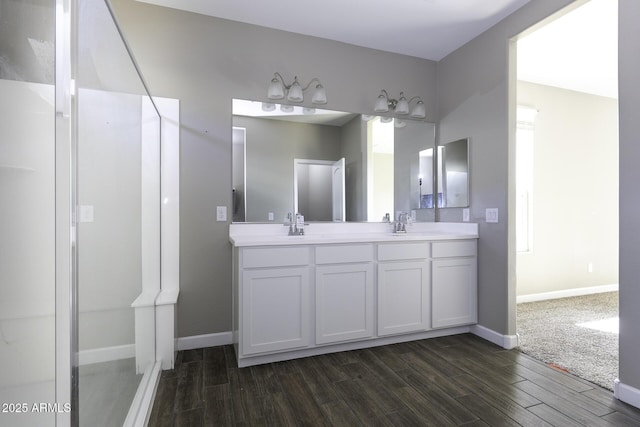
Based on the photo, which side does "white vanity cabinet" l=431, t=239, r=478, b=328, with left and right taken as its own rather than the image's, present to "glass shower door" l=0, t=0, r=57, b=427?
right

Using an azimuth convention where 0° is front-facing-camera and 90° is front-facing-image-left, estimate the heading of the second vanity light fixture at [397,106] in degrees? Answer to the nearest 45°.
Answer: approximately 315°

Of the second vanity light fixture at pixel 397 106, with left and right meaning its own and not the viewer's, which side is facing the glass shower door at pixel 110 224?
right

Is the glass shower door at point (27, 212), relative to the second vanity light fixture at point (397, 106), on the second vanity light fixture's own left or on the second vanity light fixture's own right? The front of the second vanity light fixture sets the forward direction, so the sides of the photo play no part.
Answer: on the second vanity light fixture's own right

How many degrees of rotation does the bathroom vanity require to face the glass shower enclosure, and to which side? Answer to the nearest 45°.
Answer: approximately 90° to its right

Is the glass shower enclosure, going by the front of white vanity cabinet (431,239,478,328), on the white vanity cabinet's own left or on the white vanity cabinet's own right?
on the white vanity cabinet's own right

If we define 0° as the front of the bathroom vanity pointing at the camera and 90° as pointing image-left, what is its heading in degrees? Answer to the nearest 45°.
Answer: approximately 315°

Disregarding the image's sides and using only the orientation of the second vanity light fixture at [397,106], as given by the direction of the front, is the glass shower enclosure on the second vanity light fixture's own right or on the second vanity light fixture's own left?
on the second vanity light fixture's own right

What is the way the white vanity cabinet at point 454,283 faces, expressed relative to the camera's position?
facing the viewer and to the right of the viewer
